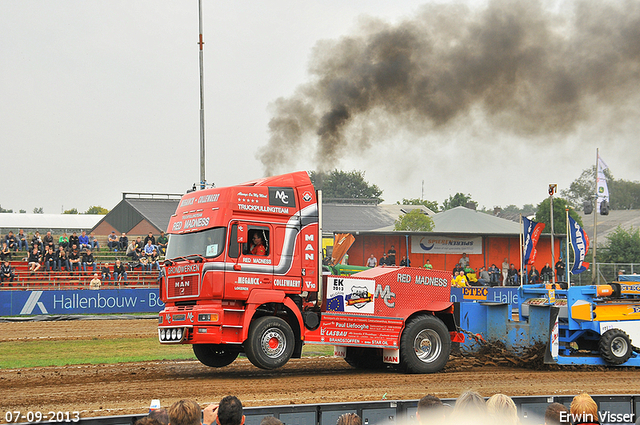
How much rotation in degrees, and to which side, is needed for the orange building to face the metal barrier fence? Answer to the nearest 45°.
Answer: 0° — it already faces it

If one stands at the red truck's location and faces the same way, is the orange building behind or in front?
behind

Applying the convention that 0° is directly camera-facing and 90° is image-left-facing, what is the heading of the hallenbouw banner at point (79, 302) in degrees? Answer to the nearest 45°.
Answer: approximately 0°

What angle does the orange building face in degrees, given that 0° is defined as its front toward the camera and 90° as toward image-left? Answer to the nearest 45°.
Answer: approximately 0°

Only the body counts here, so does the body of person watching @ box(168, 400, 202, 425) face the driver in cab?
yes

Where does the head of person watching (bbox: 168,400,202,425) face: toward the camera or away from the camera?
away from the camera

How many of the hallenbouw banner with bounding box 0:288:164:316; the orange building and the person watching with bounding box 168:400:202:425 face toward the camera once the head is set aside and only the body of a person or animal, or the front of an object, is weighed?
2

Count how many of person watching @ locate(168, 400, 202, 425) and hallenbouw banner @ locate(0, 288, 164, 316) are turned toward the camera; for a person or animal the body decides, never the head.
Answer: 1
